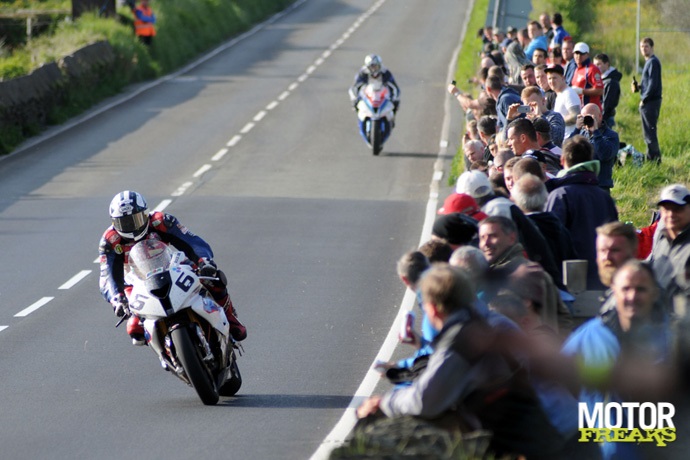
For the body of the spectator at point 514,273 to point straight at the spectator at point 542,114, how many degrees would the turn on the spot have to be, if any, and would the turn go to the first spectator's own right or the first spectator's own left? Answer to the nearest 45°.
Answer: approximately 135° to the first spectator's own right

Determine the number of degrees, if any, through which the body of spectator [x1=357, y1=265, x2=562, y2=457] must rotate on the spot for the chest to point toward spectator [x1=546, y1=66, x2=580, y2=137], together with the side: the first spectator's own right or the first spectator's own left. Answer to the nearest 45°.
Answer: approximately 45° to the first spectator's own right

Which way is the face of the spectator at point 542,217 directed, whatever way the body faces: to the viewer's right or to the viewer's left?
to the viewer's left

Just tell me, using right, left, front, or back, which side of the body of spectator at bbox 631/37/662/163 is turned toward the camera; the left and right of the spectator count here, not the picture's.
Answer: left

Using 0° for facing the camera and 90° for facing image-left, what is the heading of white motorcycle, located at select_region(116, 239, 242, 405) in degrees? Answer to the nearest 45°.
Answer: approximately 0°

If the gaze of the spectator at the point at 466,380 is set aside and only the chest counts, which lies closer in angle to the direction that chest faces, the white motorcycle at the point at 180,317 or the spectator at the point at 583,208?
the white motorcycle

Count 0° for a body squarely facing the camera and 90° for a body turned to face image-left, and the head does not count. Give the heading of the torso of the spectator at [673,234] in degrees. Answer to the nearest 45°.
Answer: approximately 45°

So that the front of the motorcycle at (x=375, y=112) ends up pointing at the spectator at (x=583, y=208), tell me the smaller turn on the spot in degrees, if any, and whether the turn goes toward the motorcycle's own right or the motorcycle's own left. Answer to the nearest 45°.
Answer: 0° — it already faces them

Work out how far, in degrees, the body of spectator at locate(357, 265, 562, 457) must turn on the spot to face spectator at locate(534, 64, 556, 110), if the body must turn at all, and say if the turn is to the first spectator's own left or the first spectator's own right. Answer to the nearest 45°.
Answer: approximately 45° to the first spectator's own right

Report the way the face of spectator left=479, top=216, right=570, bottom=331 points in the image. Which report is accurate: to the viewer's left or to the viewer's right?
to the viewer's left

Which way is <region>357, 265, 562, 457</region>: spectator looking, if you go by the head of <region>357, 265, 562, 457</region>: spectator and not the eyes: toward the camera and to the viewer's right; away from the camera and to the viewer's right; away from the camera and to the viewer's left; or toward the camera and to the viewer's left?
away from the camera and to the viewer's left

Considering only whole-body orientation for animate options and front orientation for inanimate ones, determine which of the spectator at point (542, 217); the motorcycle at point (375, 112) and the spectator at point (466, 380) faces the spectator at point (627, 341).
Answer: the motorcycle
